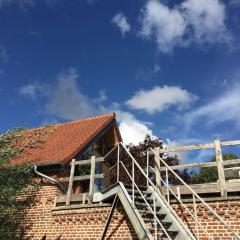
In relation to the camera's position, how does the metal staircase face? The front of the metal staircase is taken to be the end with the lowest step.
facing the viewer and to the right of the viewer

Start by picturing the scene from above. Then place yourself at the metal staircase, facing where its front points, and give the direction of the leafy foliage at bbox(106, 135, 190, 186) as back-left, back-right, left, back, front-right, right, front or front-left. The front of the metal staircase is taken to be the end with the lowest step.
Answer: back-left

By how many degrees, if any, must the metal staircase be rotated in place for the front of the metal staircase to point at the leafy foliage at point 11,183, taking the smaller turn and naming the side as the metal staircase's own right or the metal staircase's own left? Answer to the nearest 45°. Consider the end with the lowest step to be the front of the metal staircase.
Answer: approximately 135° to the metal staircase's own right

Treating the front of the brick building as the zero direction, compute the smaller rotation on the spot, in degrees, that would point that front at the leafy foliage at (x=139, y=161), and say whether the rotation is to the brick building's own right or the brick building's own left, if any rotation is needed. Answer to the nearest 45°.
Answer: approximately 135° to the brick building's own left

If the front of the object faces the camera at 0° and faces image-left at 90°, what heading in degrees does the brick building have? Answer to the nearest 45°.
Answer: approximately 315°

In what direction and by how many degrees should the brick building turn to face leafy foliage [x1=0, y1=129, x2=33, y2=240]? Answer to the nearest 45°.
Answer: approximately 135° to its right

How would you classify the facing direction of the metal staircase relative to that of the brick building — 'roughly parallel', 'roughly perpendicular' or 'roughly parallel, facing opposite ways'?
roughly parallel
